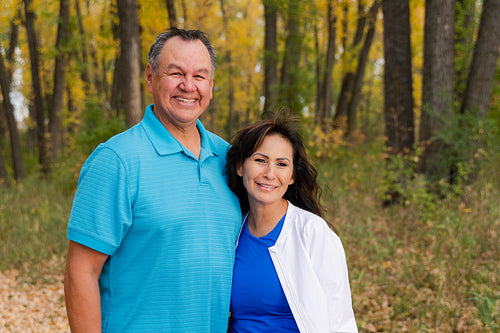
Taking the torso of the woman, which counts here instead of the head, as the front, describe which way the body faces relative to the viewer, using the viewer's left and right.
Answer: facing the viewer and to the left of the viewer

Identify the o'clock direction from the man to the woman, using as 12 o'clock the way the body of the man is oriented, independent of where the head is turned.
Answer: The woman is roughly at 10 o'clock from the man.

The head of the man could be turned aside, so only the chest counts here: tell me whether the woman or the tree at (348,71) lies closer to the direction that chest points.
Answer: the woman

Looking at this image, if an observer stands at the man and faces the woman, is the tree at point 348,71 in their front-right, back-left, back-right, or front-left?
front-left

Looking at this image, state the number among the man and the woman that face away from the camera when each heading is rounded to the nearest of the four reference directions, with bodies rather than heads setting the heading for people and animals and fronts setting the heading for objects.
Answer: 0

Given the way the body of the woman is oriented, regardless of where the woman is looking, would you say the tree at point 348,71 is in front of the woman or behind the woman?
behind

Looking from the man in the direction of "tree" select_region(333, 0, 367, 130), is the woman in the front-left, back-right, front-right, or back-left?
front-right

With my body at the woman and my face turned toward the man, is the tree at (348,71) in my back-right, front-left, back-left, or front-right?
back-right
